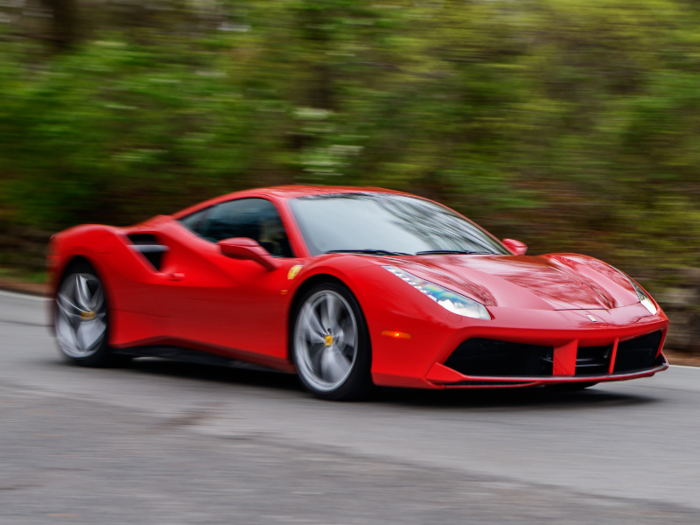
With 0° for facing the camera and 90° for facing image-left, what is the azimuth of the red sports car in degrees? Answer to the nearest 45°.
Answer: approximately 315°
